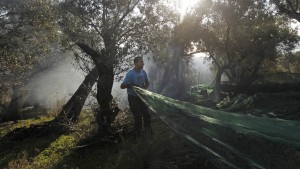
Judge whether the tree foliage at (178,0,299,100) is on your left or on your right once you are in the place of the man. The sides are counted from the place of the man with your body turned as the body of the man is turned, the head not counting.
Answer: on your left

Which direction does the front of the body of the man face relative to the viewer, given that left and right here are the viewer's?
facing the viewer and to the right of the viewer

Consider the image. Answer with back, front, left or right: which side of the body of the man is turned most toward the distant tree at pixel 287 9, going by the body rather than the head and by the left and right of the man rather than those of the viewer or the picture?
left
